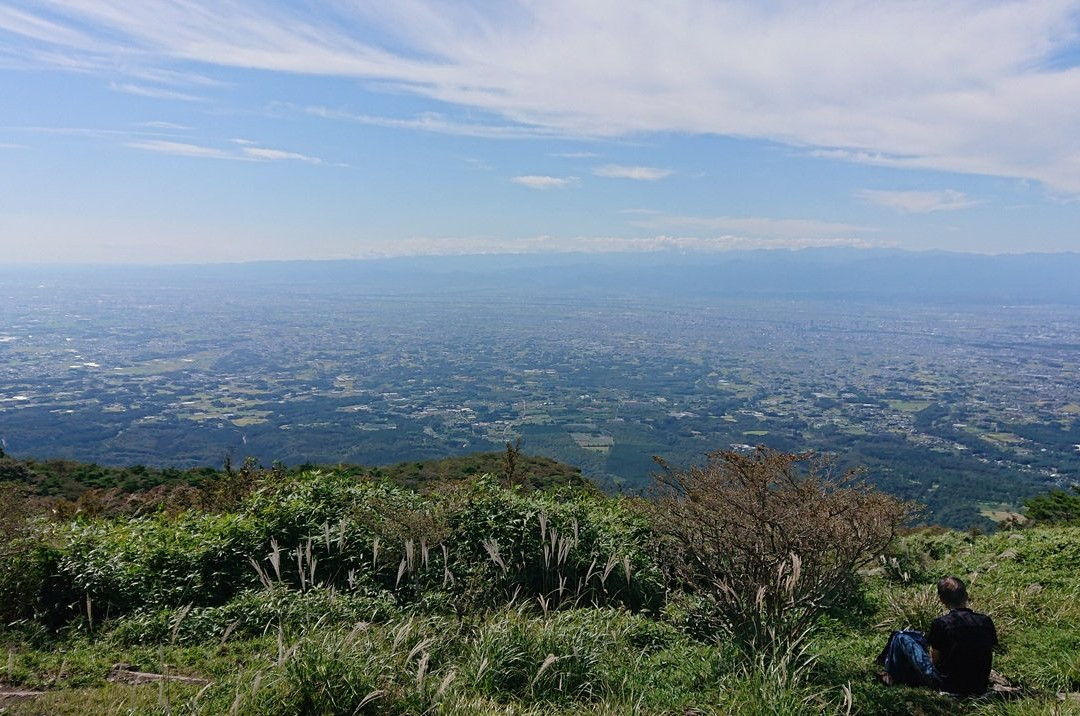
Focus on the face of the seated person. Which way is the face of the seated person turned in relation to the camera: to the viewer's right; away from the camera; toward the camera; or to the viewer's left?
away from the camera

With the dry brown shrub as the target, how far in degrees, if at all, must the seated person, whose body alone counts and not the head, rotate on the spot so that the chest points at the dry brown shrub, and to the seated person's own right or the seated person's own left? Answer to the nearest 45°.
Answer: approximately 45° to the seated person's own left

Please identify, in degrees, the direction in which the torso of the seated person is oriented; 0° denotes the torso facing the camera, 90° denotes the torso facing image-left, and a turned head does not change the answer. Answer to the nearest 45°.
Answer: approximately 135°
